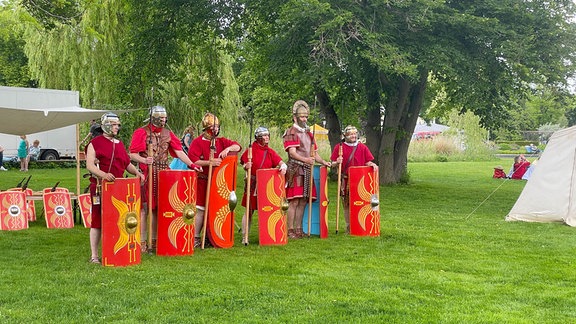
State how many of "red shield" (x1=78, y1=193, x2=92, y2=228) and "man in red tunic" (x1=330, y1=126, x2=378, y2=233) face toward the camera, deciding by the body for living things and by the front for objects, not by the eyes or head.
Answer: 2

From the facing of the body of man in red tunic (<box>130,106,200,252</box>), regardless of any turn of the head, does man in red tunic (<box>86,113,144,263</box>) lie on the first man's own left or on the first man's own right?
on the first man's own right

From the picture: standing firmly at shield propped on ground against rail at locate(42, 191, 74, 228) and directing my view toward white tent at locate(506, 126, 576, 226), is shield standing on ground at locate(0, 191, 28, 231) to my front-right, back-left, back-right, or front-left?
back-right

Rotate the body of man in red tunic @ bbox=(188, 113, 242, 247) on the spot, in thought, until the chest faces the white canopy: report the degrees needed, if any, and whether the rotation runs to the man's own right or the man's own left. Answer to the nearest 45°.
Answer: approximately 180°

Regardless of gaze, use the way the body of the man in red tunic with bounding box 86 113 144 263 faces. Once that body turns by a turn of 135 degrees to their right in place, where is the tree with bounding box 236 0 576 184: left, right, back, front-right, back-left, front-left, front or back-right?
back-right

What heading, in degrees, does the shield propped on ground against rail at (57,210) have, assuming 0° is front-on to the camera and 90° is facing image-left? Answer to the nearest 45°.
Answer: approximately 0°

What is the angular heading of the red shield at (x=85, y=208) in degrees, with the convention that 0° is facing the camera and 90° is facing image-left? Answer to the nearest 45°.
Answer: approximately 0°

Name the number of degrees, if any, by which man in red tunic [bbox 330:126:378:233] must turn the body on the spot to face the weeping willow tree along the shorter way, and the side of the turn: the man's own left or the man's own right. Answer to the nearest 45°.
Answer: approximately 135° to the man's own right

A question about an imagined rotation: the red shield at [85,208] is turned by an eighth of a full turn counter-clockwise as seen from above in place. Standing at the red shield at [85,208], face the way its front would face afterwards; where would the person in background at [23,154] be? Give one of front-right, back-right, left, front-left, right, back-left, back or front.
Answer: back-left
